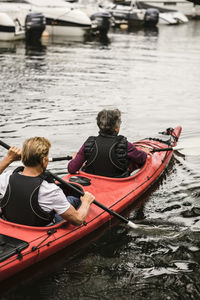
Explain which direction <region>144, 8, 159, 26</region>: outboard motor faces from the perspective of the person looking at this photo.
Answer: facing away from the viewer and to the left of the viewer

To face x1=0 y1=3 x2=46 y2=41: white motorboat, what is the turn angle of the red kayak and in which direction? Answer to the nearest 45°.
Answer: approximately 45° to its left

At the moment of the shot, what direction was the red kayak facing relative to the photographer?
facing away from the viewer and to the right of the viewer

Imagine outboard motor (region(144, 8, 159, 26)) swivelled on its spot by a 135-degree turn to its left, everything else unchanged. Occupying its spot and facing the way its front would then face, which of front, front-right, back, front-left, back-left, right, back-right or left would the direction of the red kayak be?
front

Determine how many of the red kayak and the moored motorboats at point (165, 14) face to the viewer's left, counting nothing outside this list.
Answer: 0

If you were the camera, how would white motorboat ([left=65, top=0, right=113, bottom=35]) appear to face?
facing away from the viewer and to the left of the viewer

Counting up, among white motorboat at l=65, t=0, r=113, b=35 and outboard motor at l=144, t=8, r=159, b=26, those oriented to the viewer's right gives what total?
0
